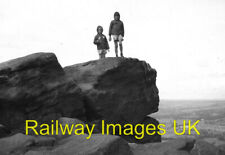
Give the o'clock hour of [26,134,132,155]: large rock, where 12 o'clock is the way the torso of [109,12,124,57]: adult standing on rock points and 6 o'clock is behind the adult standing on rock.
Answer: The large rock is roughly at 12 o'clock from the adult standing on rock.

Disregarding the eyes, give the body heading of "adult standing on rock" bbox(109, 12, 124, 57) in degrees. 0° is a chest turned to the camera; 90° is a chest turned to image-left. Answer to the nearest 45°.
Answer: approximately 0°

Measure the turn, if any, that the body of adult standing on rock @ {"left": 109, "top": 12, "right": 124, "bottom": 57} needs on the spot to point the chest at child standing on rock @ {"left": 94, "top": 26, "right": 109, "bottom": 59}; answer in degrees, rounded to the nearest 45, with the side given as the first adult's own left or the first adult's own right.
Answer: approximately 90° to the first adult's own right

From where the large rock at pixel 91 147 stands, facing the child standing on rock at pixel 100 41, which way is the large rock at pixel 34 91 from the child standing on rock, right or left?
left

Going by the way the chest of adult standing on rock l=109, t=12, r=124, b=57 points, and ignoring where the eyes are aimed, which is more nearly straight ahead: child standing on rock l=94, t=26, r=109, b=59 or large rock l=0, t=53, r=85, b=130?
the large rock

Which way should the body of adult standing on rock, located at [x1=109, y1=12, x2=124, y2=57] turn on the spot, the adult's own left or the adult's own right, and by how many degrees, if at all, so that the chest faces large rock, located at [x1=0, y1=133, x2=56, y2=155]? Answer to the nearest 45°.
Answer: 0° — they already face it
